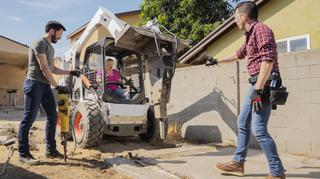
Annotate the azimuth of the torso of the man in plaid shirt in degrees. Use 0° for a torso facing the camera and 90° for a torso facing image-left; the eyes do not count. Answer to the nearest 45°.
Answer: approximately 90°

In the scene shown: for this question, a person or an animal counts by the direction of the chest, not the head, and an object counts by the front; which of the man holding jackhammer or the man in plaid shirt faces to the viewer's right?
the man holding jackhammer

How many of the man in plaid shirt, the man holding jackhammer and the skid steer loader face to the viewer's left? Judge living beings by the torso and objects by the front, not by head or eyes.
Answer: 1

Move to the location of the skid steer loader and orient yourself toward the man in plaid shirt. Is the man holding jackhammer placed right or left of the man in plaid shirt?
right

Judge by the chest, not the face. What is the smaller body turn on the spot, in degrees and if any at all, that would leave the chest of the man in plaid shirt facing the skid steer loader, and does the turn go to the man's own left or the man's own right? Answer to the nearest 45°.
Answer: approximately 45° to the man's own right

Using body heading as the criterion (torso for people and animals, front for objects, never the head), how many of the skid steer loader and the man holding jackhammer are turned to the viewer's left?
0

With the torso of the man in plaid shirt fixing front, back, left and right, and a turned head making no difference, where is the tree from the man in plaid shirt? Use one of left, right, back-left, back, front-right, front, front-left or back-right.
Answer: right

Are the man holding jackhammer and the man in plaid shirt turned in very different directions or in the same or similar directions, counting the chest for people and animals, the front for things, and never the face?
very different directions

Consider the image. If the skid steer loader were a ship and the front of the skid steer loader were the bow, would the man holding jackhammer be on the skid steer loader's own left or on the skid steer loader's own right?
on the skid steer loader's own right

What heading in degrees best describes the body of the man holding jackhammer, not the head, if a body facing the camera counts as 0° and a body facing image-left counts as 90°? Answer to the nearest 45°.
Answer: approximately 270°

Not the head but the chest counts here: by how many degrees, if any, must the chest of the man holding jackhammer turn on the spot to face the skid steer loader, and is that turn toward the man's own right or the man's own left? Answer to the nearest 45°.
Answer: approximately 45° to the man's own left

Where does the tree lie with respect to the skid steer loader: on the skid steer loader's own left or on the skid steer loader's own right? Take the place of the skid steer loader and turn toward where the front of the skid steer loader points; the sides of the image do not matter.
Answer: on the skid steer loader's own left

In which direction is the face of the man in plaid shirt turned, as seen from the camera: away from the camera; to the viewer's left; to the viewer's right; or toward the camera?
to the viewer's left

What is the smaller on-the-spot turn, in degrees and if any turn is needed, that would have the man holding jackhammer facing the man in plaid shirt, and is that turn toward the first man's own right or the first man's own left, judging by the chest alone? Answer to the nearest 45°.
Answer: approximately 45° to the first man's own right
